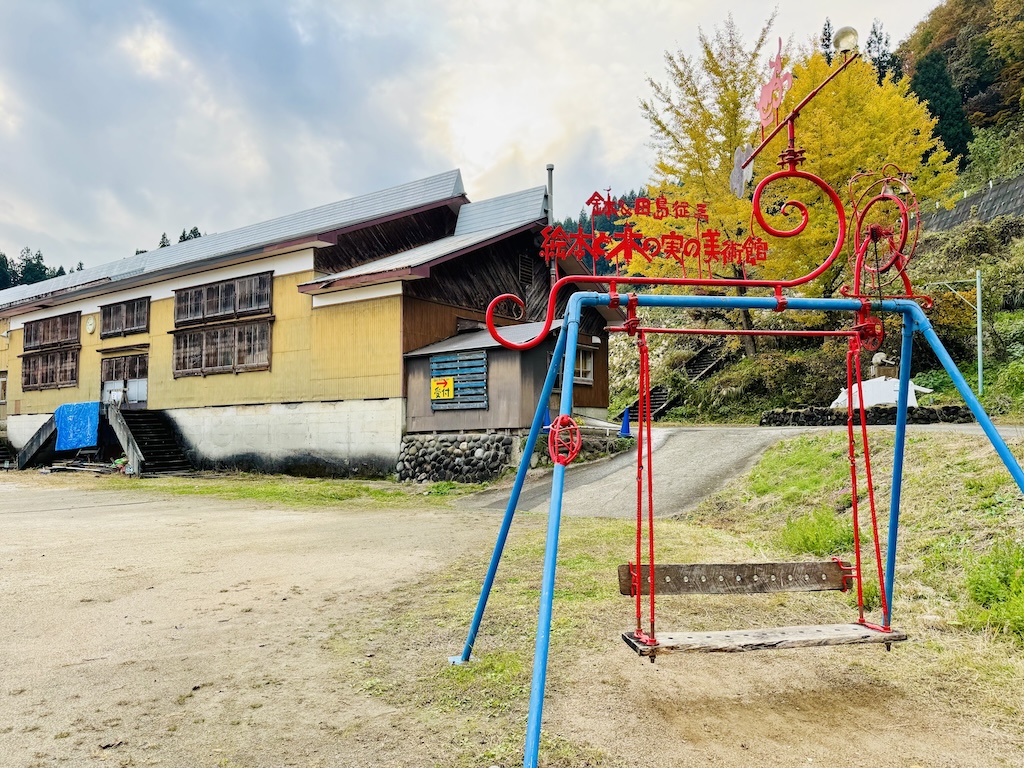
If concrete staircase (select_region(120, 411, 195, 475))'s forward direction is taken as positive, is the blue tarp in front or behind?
behind

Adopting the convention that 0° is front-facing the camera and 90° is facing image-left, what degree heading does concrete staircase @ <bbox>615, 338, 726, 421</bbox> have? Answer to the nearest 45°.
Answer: approximately 45°

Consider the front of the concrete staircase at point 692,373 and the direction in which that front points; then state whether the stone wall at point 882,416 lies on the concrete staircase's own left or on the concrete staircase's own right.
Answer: on the concrete staircase's own left

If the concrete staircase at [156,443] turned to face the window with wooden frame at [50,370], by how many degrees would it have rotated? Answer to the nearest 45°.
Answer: approximately 180°

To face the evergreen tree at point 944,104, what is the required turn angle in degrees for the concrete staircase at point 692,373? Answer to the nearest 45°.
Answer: approximately 180°

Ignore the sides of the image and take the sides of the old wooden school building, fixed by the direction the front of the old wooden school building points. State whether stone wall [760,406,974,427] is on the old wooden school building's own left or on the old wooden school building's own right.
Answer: on the old wooden school building's own left

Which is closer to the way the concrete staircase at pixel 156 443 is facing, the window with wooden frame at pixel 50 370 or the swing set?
the swing set

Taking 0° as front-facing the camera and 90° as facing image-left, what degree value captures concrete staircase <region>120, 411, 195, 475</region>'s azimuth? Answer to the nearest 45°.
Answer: approximately 315°
